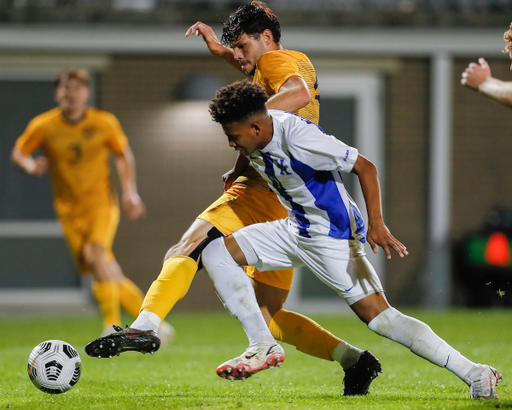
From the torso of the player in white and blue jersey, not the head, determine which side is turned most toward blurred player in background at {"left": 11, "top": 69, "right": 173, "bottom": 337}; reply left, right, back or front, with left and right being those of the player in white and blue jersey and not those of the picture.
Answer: right

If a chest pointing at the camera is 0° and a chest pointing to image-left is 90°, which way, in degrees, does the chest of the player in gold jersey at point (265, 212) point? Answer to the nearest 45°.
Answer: approximately 90°

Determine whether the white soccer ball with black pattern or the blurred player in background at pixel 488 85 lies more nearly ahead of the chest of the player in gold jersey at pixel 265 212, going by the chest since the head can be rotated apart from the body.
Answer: the white soccer ball with black pattern

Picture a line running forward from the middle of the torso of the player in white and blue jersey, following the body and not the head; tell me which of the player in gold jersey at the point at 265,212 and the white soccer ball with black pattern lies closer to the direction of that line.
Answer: the white soccer ball with black pattern
